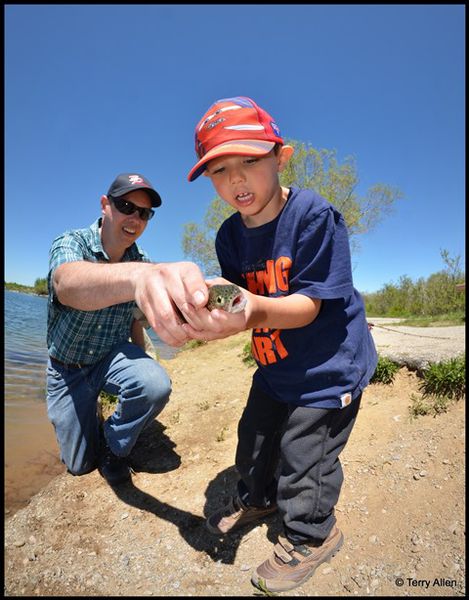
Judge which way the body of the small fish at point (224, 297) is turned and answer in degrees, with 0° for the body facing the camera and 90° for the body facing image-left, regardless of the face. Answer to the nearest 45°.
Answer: approximately 315°

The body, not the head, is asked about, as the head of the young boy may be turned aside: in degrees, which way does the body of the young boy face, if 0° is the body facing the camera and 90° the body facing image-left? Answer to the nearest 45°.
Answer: approximately 45°
